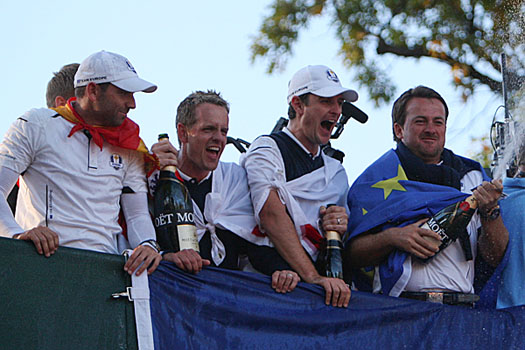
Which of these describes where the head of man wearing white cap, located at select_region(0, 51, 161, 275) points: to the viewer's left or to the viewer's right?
to the viewer's right

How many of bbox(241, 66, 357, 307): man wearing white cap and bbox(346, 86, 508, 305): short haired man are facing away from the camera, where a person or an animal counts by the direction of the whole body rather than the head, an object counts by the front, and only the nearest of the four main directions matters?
0

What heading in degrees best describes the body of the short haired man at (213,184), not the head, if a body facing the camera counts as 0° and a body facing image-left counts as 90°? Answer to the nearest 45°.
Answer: approximately 315°

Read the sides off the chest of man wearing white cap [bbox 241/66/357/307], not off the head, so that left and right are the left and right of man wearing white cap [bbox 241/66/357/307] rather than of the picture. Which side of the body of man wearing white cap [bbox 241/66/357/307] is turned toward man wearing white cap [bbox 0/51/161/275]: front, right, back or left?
right

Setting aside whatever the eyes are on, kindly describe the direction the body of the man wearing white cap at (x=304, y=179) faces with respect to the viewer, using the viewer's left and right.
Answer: facing the viewer and to the right of the viewer

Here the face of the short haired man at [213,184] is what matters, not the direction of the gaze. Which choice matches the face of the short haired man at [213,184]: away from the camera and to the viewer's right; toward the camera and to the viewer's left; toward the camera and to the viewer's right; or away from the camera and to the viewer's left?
toward the camera and to the viewer's right

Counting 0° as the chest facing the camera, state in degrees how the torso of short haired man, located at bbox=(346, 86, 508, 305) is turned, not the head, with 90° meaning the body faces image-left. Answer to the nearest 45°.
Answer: approximately 315°

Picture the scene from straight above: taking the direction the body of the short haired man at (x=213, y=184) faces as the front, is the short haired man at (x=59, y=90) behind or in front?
behind

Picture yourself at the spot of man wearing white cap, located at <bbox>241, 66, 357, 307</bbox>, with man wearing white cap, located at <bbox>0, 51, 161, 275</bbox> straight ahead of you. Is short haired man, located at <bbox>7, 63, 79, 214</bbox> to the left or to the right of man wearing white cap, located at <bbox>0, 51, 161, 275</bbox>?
right

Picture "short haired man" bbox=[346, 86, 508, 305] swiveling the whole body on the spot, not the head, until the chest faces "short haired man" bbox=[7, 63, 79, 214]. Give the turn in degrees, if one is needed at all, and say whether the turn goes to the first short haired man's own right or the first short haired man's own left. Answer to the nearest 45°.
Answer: approximately 135° to the first short haired man's own right

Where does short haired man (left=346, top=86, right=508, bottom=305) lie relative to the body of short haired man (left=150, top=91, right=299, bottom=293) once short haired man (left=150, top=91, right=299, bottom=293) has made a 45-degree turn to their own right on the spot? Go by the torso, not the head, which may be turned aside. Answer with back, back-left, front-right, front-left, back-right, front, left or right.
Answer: left

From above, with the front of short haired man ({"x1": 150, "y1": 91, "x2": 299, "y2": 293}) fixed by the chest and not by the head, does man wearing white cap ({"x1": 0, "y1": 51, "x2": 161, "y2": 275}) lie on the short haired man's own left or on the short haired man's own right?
on the short haired man's own right

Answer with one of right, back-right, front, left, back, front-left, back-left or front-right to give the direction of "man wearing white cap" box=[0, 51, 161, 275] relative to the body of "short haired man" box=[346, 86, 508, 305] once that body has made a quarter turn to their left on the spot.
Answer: back
